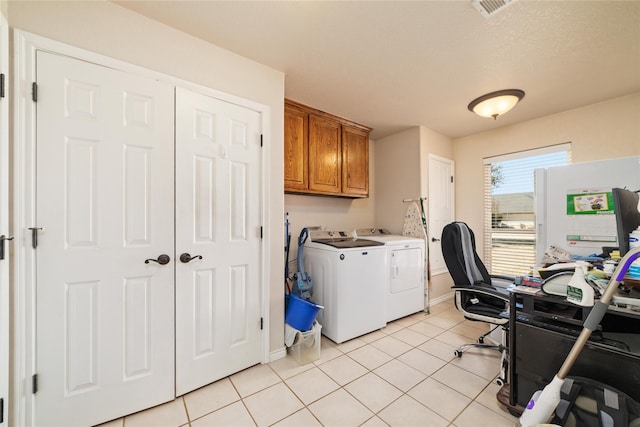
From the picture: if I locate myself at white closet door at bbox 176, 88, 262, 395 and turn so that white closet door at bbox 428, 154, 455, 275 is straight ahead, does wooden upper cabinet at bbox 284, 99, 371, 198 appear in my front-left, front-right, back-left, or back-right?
front-left

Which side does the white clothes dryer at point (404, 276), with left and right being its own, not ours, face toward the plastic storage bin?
right

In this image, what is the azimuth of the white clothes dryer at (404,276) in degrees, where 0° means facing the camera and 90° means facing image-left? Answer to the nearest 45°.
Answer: approximately 315°

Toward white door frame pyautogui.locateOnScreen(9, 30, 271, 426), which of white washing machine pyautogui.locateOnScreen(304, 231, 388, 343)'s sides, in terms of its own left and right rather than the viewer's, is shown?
right

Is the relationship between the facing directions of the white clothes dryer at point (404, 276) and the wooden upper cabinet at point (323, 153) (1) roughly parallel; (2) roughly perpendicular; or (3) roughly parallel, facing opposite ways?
roughly parallel

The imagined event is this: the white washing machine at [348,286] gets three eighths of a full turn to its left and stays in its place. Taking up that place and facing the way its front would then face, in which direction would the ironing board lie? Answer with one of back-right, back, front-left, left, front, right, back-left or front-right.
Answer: front-right

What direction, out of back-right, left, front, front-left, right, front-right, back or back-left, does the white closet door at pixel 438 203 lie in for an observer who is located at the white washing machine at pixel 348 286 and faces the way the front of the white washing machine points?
left

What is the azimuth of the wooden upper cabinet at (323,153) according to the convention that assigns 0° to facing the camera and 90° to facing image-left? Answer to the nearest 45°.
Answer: approximately 315°

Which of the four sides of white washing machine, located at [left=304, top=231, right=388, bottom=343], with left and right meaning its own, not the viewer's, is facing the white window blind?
left

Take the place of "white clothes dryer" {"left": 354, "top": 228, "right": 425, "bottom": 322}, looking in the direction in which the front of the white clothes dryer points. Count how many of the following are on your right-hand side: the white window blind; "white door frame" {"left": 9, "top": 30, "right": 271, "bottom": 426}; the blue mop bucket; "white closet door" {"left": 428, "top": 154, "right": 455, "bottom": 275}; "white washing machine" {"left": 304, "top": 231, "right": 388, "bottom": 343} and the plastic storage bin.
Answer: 4

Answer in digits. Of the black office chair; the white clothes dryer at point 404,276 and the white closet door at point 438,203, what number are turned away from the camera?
0

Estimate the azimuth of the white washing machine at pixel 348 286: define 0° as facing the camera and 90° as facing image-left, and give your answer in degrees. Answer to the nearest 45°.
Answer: approximately 315°

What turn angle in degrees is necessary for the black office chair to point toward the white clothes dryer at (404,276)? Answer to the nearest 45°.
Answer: approximately 180°
